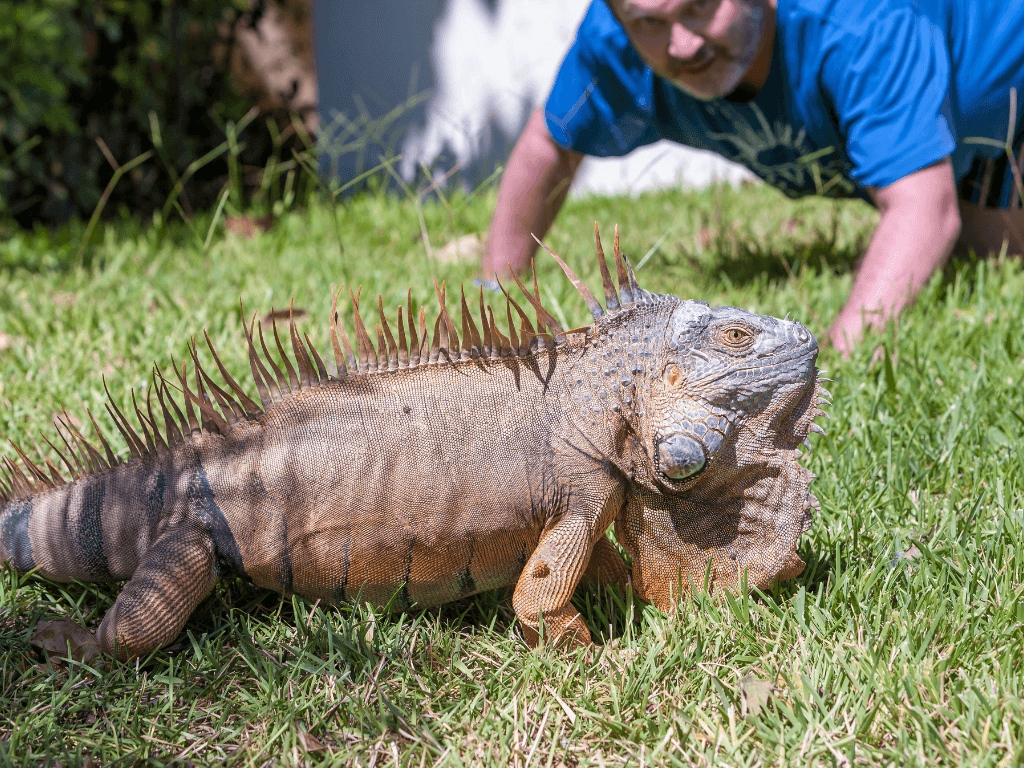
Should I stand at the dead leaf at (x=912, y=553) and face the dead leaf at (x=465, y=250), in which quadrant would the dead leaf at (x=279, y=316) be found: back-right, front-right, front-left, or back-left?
front-left

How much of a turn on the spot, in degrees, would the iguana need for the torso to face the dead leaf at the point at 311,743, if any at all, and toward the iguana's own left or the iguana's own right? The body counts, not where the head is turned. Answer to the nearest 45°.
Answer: approximately 135° to the iguana's own right

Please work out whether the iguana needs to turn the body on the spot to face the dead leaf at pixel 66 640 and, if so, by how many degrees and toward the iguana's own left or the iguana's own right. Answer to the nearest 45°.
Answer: approximately 180°

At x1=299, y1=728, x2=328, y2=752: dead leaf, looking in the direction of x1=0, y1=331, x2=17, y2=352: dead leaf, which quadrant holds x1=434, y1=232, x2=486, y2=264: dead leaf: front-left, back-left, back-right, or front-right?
front-right

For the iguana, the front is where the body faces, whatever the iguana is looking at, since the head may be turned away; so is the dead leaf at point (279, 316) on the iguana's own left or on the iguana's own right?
on the iguana's own left

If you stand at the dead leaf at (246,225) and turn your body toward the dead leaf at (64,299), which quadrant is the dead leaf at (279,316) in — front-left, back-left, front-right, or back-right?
front-left

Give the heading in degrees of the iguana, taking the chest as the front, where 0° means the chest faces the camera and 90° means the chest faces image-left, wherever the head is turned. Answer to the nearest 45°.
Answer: approximately 270°

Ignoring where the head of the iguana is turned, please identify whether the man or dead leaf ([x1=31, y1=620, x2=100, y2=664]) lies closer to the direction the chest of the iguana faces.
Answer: the man

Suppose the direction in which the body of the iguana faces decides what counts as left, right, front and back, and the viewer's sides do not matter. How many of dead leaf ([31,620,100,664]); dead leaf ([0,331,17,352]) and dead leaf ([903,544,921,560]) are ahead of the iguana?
1

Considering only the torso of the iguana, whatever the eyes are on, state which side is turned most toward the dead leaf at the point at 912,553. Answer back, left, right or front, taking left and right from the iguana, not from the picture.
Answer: front

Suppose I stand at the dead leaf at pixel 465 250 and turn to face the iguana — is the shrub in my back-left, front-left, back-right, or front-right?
back-right
